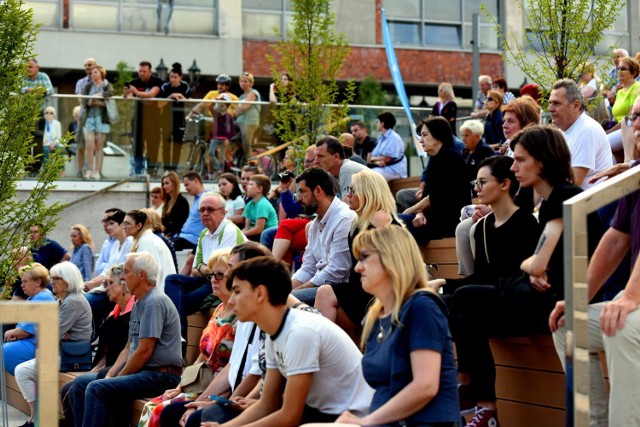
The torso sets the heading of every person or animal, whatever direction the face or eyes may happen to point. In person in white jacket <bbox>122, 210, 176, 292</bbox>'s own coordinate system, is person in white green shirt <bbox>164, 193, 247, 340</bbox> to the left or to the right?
on their left

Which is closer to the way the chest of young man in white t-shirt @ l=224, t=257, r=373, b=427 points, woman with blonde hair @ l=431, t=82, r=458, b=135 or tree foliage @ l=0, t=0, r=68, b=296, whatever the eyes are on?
the tree foliage

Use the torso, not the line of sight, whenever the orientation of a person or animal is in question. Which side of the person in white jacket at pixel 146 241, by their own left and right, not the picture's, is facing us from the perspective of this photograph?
left

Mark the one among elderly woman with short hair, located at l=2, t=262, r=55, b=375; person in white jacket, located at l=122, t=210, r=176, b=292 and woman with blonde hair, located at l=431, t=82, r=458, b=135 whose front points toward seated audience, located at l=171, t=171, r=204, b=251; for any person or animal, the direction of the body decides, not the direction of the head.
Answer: the woman with blonde hair

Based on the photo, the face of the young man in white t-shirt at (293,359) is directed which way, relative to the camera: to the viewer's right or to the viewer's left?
to the viewer's left

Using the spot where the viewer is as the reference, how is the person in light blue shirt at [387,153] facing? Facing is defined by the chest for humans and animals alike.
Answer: facing to the left of the viewer

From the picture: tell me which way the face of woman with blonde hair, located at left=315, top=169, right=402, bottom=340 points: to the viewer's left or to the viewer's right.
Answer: to the viewer's left

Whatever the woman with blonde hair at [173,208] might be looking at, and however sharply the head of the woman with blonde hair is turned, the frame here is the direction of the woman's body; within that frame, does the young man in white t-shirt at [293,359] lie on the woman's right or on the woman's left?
on the woman's left

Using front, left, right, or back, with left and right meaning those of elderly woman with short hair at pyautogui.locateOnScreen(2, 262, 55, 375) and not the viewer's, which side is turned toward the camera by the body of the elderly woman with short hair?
left

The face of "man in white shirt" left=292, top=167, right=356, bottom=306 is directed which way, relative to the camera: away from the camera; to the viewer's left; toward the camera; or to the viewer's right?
to the viewer's left

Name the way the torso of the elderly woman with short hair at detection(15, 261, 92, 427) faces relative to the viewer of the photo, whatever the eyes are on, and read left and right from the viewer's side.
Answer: facing to the left of the viewer

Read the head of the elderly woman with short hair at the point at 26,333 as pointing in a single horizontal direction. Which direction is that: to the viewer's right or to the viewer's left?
to the viewer's left

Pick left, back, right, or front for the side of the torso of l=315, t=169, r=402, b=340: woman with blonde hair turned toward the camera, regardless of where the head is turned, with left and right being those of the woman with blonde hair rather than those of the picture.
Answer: left

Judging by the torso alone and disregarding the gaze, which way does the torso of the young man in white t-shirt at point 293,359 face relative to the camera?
to the viewer's left
